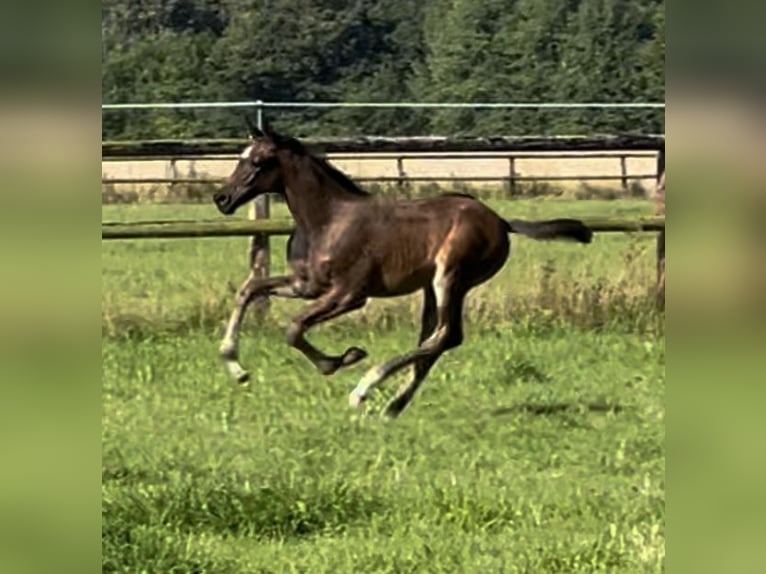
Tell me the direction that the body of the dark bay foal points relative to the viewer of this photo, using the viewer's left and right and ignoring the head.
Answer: facing to the left of the viewer
